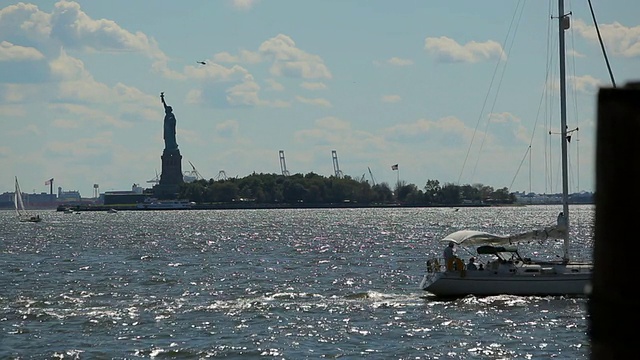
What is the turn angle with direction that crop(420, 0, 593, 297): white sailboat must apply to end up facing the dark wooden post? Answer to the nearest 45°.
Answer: approximately 90° to its right

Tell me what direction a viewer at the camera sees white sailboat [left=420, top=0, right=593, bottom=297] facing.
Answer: facing to the right of the viewer
